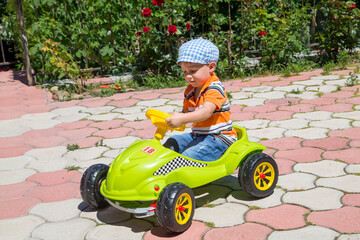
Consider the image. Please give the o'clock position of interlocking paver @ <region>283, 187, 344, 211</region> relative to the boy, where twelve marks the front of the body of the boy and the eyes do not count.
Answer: The interlocking paver is roughly at 8 o'clock from the boy.

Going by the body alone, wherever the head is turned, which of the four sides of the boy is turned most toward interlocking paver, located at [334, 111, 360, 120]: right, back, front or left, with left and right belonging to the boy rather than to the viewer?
back

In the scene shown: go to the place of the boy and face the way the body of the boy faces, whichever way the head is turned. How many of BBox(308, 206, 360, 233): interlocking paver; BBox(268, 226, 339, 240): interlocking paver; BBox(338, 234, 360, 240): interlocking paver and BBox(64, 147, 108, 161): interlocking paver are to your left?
3

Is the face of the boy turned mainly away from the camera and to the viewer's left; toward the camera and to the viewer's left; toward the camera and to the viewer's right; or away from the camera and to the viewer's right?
toward the camera and to the viewer's left

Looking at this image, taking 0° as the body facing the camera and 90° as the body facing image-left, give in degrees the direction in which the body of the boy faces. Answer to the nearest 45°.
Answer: approximately 45°

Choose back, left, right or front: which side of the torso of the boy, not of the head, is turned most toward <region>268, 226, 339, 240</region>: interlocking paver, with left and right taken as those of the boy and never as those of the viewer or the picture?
left

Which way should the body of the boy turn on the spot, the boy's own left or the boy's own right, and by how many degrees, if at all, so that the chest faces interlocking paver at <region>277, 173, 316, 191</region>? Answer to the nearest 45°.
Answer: approximately 135° to the boy's own left

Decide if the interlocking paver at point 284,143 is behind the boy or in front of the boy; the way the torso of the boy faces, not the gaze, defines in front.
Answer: behind

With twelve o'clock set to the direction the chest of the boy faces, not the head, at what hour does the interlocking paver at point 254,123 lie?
The interlocking paver is roughly at 5 o'clock from the boy.

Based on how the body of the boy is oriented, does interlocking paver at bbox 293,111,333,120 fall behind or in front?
behind

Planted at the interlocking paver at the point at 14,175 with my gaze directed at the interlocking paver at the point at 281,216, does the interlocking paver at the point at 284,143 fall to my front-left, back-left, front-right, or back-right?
front-left

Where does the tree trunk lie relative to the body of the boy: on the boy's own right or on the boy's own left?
on the boy's own right

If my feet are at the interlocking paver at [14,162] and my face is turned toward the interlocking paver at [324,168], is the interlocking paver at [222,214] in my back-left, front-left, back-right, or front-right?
front-right

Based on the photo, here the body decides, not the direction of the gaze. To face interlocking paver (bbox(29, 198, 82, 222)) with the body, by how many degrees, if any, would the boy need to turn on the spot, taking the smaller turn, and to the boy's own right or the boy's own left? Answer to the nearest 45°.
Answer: approximately 45° to the boy's own right

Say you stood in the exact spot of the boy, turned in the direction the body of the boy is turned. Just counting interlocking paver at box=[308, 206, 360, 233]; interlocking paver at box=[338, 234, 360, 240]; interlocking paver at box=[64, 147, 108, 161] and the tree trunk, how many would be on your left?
2

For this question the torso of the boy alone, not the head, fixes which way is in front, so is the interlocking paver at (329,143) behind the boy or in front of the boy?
behind

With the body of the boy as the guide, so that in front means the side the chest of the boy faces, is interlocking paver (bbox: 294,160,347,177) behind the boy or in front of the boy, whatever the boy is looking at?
behind
